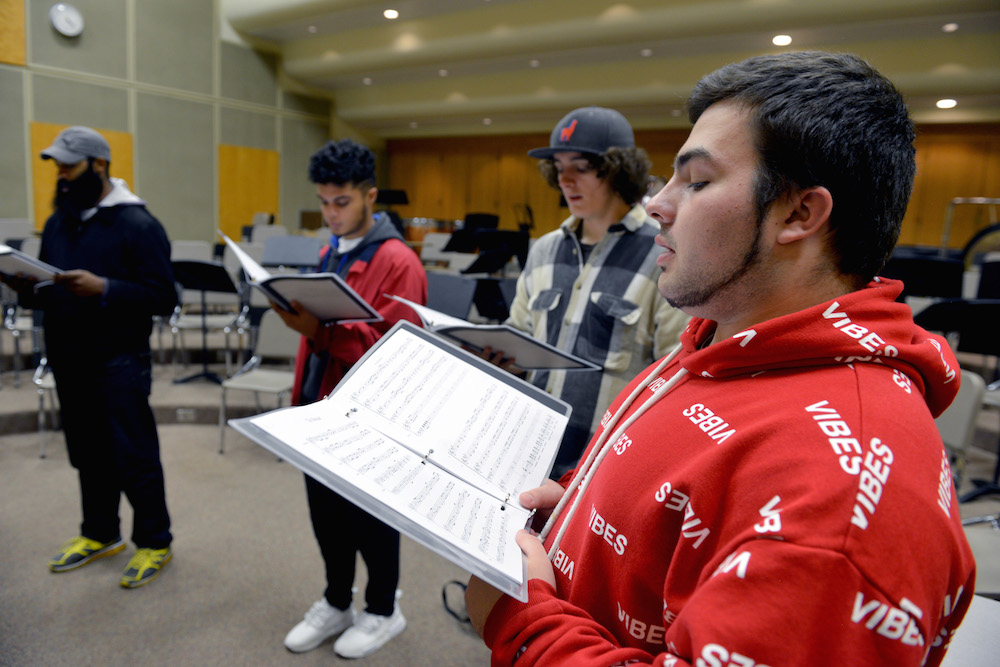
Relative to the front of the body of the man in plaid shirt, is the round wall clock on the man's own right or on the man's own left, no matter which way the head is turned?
on the man's own right

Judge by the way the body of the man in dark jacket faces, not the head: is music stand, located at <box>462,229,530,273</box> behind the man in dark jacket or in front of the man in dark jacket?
behind

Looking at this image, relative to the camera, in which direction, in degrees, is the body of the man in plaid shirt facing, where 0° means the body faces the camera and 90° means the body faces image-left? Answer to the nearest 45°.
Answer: approximately 45°

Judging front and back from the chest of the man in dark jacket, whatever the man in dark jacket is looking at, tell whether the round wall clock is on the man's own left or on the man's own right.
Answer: on the man's own right

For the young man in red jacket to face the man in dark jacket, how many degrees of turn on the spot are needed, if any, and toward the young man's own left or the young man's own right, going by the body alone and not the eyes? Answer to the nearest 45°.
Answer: approximately 90° to the young man's own right

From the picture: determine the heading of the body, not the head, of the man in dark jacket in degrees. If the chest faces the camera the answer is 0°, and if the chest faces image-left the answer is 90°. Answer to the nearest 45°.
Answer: approximately 45°

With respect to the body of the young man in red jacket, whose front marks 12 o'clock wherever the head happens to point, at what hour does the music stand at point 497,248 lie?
The music stand is roughly at 5 o'clock from the young man in red jacket.

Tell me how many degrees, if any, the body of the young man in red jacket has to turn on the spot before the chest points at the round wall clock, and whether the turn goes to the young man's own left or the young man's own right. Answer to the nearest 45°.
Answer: approximately 90° to the young man's own right

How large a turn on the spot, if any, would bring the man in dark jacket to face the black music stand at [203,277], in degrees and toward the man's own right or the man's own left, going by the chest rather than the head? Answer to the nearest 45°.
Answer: approximately 135° to the man's own right
